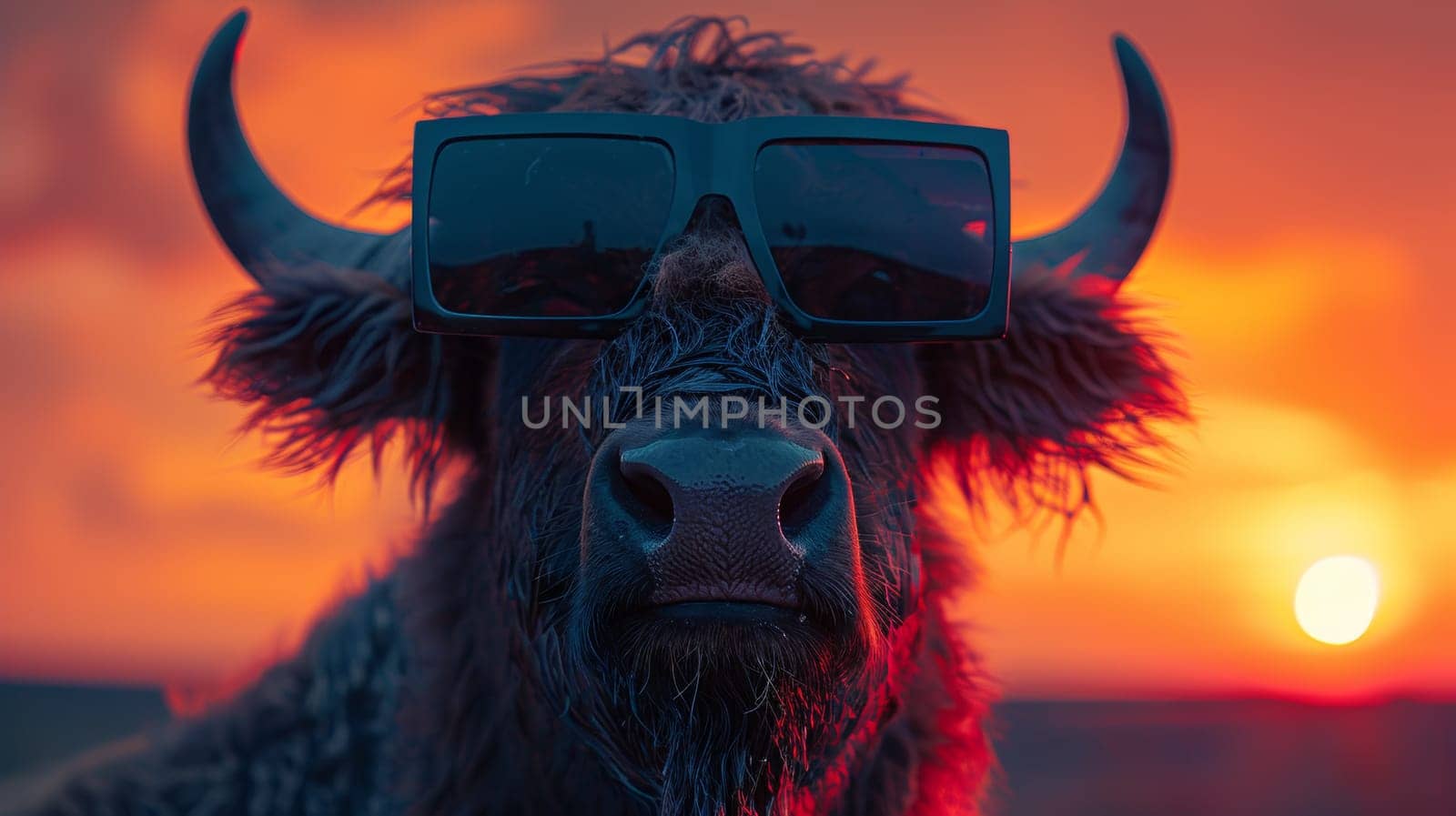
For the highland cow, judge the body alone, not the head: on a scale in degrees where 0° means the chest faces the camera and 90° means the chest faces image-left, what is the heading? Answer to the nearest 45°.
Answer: approximately 0°
